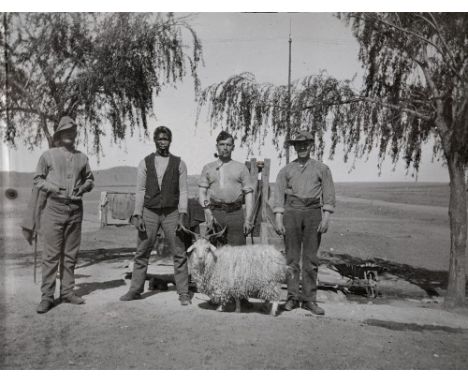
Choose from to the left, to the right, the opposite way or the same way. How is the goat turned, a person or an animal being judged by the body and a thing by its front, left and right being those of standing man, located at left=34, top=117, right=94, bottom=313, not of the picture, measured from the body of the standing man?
to the right

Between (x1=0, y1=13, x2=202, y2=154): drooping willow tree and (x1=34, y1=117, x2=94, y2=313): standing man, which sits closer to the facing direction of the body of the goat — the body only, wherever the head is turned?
the standing man

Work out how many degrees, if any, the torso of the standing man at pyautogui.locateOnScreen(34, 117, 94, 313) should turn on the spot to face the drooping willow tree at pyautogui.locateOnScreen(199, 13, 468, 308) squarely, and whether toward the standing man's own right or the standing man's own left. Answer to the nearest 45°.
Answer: approximately 90° to the standing man's own left

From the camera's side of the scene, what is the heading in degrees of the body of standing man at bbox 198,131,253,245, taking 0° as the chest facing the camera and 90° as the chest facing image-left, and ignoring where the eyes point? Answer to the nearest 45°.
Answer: approximately 0°

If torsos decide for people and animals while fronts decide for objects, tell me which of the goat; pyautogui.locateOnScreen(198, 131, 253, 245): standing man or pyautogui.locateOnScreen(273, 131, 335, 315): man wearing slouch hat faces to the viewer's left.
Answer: the goat

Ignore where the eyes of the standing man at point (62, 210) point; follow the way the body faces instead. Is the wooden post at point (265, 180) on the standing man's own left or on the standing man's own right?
on the standing man's own left

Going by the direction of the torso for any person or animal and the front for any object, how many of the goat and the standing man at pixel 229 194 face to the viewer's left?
1

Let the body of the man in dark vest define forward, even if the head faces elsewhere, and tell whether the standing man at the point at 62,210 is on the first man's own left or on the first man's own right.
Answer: on the first man's own right

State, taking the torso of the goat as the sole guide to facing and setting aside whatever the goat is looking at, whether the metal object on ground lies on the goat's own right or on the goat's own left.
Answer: on the goat's own right

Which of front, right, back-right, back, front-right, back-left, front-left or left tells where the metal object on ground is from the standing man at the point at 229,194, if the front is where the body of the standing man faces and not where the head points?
back-left

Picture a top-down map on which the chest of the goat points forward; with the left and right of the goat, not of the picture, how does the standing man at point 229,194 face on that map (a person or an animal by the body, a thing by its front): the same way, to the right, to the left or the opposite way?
to the left
